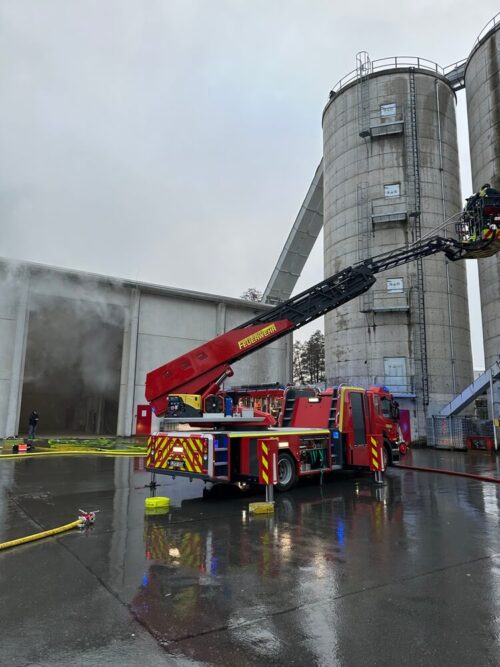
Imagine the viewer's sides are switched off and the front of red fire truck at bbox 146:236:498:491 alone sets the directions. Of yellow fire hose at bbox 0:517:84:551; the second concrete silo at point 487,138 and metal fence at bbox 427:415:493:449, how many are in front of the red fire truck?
2

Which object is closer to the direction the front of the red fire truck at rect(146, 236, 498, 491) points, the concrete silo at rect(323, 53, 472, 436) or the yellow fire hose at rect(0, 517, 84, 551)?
the concrete silo

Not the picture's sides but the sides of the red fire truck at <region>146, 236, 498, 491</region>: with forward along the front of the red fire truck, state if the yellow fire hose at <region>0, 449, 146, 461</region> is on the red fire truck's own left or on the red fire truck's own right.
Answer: on the red fire truck's own left

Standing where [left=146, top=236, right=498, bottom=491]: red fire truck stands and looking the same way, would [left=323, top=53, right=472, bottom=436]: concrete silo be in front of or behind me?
in front

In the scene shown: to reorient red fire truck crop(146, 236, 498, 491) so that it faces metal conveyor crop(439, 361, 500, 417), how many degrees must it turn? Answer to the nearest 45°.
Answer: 0° — it already faces it

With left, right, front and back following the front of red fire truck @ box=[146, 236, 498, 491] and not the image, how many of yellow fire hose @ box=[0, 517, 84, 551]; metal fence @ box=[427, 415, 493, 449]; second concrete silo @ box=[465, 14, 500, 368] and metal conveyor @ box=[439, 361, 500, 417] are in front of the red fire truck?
3

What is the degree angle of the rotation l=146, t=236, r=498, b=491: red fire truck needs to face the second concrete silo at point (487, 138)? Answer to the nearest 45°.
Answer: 0° — it already faces it

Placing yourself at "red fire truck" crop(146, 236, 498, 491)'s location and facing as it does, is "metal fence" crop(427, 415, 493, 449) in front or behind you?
in front

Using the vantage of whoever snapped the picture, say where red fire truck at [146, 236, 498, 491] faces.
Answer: facing away from the viewer and to the right of the viewer
